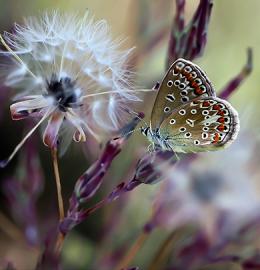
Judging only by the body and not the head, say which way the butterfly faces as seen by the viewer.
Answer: to the viewer's left
